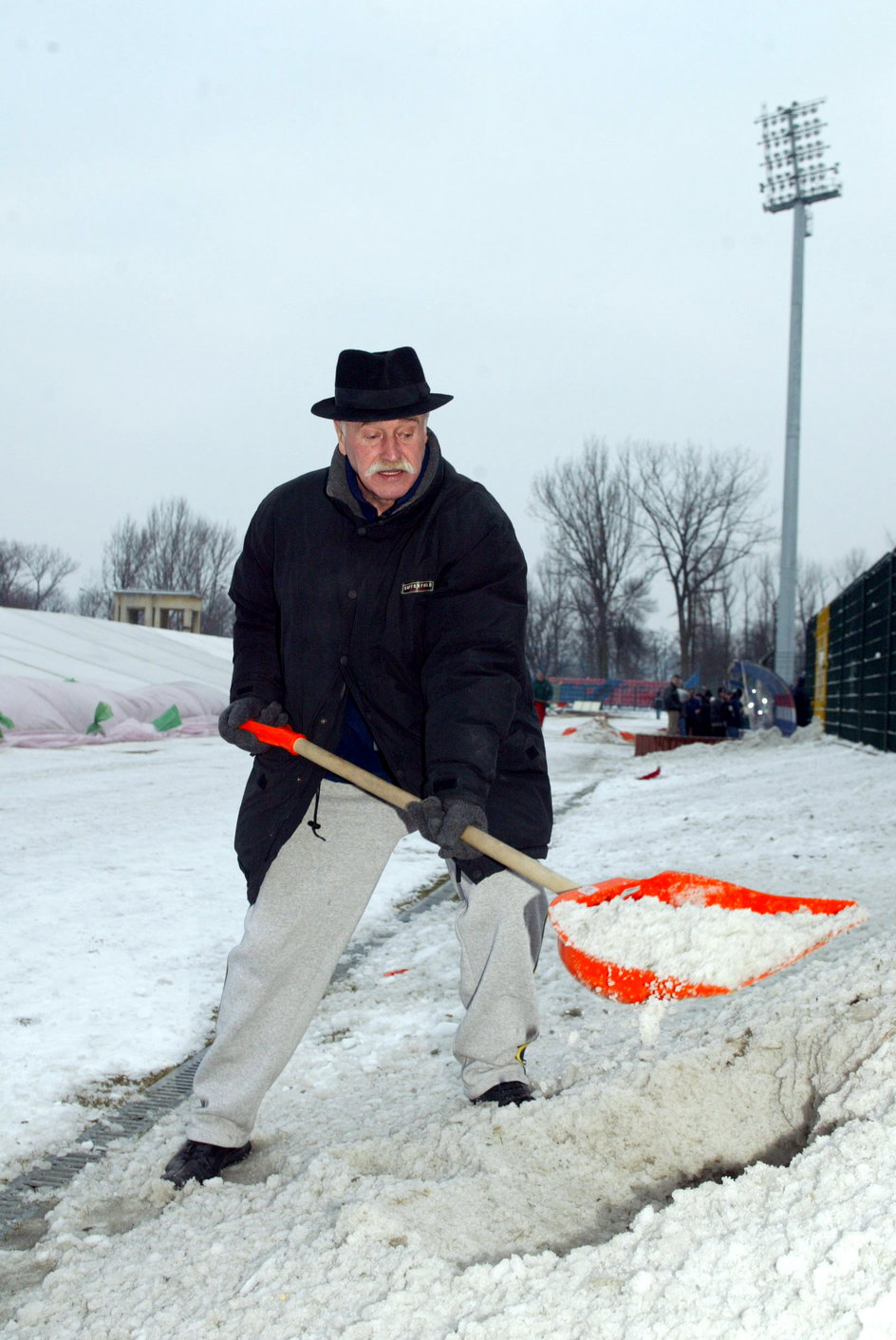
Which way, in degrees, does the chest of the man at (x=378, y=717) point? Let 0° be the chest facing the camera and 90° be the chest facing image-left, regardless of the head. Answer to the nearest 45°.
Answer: approximately 0°

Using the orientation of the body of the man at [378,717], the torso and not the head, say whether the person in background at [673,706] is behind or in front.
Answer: behind

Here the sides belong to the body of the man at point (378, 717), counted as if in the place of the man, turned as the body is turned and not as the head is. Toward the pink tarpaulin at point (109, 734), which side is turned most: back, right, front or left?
back

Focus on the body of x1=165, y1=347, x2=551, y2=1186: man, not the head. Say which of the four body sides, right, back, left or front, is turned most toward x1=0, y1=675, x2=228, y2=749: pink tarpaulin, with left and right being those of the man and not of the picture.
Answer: back

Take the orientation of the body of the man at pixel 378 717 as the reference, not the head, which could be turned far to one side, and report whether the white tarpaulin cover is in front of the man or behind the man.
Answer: behind

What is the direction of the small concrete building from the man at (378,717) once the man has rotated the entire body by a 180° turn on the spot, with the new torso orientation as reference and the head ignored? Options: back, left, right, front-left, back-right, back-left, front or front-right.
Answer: front
